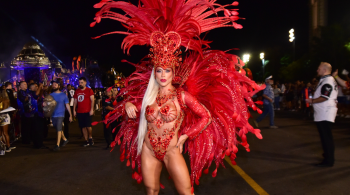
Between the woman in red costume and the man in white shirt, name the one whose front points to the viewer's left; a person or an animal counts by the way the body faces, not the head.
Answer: the man in white shirt

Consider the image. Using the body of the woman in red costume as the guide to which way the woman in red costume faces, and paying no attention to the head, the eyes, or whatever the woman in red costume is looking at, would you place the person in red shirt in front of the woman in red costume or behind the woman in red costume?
behind

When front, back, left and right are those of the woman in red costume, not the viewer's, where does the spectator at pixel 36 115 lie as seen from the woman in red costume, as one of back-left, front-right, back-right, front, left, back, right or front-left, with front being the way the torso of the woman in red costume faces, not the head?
back-right

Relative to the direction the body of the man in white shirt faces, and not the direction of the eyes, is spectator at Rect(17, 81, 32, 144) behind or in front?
in front

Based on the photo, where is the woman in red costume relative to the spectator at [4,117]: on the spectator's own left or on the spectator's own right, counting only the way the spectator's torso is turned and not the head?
on the spectator's own right

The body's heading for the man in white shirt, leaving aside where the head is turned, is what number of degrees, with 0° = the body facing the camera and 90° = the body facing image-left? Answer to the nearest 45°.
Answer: approximately 90°

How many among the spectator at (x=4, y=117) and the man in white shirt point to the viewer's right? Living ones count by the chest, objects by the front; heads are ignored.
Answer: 1

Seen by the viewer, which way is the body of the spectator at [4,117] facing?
to the viewer's right

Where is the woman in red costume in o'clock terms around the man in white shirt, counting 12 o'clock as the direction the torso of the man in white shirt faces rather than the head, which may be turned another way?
The woman in red costume is roughly at 10 o'clock from the man in white shirt.

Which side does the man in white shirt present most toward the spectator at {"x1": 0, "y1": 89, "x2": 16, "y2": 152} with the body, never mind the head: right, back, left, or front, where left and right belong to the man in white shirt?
front

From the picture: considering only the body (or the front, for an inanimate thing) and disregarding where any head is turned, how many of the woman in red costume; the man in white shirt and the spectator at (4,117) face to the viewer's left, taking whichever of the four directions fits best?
1
